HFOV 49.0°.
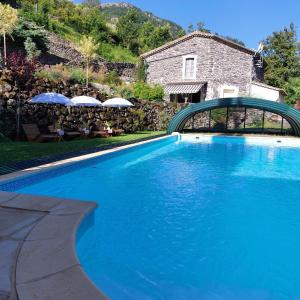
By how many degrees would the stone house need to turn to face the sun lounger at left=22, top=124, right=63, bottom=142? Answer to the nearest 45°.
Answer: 0° — it already faces it

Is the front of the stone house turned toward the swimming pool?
yes

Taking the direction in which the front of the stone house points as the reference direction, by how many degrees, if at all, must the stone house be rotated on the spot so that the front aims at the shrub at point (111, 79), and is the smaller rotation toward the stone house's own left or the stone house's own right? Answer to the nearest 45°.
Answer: approximately 45° to the stone house's own right

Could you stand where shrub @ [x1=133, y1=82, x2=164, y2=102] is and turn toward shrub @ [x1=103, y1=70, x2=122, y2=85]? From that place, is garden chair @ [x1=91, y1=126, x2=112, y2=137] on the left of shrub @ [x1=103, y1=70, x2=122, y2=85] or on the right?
left

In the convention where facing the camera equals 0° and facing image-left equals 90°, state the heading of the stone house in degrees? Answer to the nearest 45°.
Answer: approximately 0°

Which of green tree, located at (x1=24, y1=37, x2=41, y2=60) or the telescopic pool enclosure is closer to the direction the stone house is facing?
the telescopic pool enclosure

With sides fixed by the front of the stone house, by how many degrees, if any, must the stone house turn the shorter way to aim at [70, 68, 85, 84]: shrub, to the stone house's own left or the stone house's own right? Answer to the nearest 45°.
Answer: approximately 45° to the stone house's own right

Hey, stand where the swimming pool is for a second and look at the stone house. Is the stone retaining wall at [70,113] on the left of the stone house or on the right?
left

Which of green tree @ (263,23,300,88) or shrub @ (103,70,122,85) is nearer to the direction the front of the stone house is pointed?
the shrub
